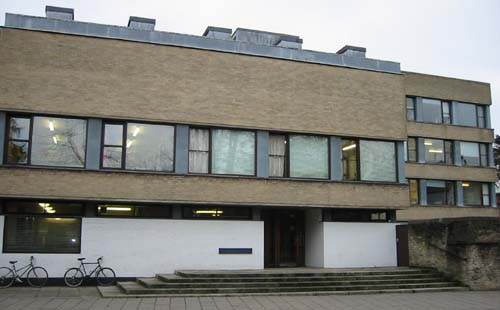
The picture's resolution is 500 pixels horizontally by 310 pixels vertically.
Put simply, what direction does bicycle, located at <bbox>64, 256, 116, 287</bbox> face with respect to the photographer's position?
facing to the right of the viewer

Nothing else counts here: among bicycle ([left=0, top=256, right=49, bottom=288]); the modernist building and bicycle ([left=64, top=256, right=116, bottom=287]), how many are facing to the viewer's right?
2

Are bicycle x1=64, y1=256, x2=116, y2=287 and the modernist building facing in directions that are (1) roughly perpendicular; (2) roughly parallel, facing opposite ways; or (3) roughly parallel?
roughly perpendicular

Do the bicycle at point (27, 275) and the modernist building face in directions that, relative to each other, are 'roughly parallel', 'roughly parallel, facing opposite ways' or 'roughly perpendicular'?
roughly perpendicular

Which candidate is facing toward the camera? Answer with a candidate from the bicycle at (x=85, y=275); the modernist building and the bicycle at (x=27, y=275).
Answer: the modernist building

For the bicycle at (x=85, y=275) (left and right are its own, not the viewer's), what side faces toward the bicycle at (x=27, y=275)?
back

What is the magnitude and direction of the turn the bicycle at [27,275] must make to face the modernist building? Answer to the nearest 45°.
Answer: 0° — it already faces it

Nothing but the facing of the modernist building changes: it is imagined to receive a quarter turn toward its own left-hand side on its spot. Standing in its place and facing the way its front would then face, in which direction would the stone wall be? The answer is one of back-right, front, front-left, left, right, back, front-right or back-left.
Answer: front

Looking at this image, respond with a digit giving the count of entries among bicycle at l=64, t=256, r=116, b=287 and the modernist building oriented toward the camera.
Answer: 1

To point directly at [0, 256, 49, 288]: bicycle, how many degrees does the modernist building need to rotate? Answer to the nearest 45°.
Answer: approximately 90° to its right

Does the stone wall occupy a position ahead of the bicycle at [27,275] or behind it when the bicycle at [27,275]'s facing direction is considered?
ahead

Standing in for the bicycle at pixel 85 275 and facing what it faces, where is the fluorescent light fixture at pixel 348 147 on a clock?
The fluorescent light fixture is roughly at 12 o'clock from the bicycle.

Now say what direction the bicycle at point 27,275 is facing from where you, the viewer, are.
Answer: facing to the right of the viewer

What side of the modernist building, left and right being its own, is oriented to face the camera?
front

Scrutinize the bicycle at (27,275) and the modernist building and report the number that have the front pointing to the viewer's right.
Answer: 1

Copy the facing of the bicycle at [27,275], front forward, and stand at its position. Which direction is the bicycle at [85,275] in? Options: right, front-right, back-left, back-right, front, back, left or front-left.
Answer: front
